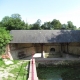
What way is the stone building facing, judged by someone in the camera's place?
facing the viewer

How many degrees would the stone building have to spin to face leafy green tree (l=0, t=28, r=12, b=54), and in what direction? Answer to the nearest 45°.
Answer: approximately 45° to its right
